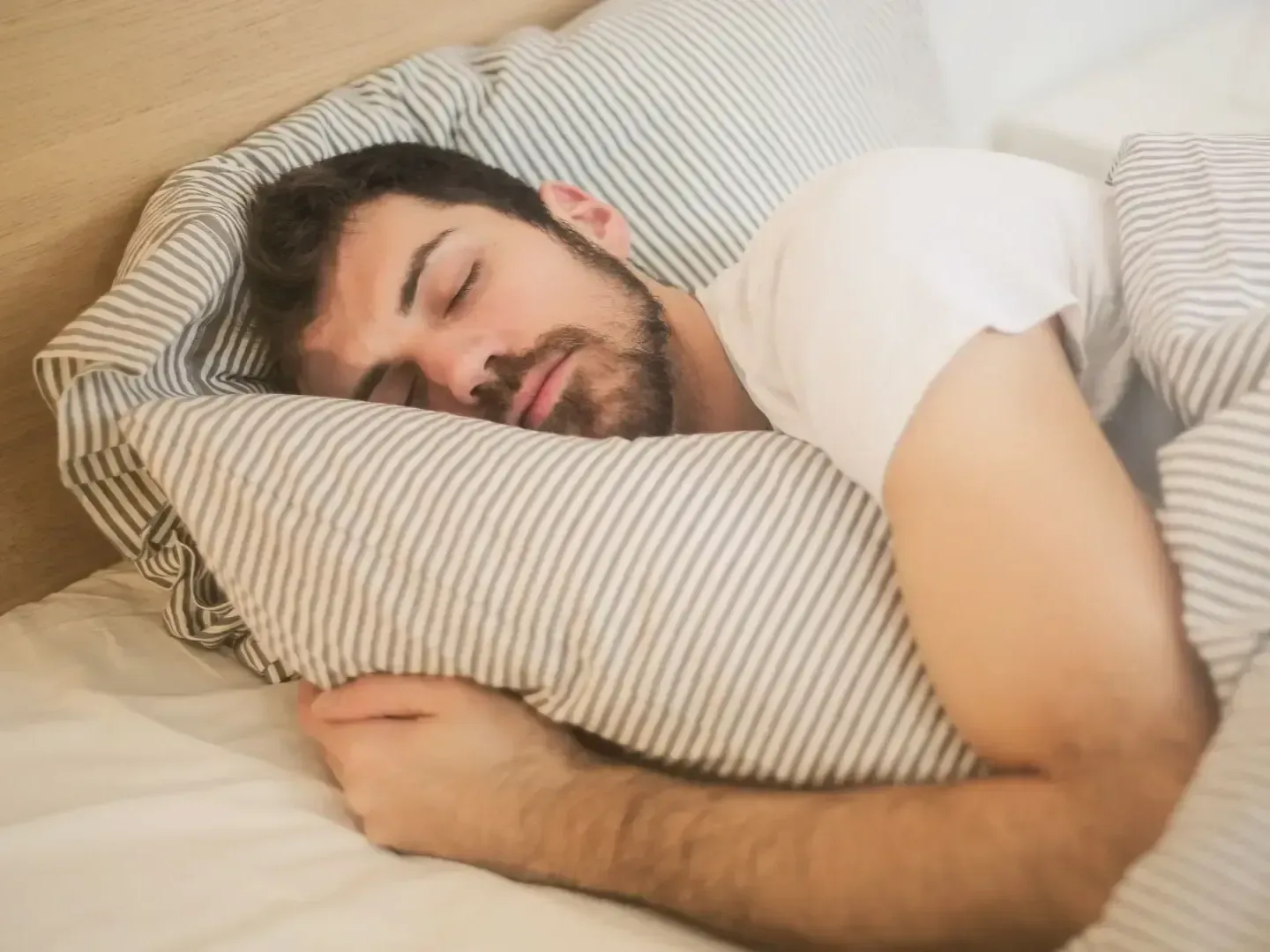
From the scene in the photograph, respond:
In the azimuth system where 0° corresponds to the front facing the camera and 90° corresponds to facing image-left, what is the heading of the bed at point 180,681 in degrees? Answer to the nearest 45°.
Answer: approximately 315°
